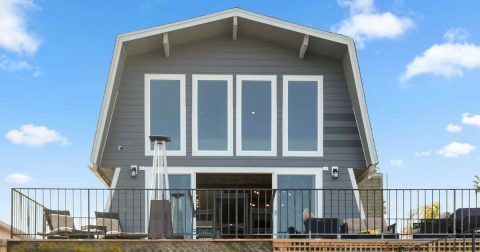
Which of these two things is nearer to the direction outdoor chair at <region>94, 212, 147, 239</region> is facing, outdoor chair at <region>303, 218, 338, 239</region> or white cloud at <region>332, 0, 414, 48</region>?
the outdoor chair

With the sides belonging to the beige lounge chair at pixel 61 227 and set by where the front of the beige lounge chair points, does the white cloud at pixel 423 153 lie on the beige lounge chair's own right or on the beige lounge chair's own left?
on the beige lounge chair's own left

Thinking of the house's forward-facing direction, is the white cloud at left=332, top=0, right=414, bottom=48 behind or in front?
behind

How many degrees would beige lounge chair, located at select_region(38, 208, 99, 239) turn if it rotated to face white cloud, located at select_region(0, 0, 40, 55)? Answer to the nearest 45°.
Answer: approximately 135° to its left

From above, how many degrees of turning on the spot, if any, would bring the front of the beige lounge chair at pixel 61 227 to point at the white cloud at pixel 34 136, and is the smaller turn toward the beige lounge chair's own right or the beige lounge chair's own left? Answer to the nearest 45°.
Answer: approximately 135° to the beige lounge chair's own left

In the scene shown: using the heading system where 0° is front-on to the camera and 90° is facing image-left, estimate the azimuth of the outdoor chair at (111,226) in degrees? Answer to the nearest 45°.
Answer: approximately 315°

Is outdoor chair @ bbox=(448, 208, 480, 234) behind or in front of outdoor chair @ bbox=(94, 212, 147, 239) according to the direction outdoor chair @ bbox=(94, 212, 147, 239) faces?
in front

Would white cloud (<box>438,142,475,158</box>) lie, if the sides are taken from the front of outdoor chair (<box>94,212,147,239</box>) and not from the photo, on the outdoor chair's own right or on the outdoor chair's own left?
on the outdoor chair's own left
